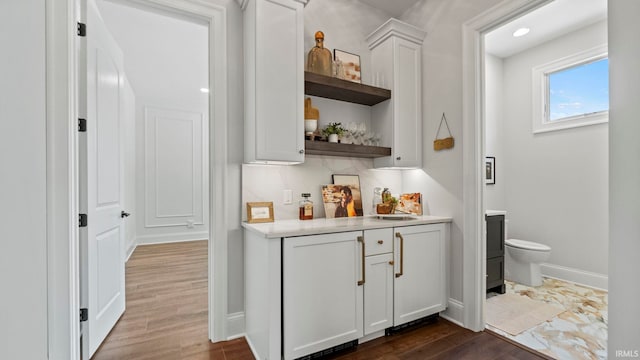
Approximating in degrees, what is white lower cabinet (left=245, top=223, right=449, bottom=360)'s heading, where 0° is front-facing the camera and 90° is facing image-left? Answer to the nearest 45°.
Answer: approximately 315°

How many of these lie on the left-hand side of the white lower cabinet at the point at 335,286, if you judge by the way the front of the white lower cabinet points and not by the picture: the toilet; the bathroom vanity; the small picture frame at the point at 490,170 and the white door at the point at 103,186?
3

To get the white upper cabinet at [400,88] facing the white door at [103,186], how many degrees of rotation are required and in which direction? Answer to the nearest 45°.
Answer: approximately 90° to its right

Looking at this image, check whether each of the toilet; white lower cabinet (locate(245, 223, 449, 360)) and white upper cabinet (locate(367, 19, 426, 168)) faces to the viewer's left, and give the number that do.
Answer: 0

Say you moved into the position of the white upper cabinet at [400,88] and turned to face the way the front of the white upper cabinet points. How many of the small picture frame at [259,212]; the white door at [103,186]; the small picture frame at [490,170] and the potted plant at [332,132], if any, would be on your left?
1

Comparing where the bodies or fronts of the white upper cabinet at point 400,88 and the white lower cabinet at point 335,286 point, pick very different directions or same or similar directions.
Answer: same or similar directions

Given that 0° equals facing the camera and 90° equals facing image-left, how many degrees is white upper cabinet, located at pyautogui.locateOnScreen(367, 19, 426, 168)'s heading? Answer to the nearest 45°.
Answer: approximately 315°

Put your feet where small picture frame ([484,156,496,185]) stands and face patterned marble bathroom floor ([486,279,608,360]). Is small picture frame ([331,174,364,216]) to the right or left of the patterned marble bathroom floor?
right

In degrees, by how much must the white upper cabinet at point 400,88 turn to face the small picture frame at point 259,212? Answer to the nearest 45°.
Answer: approximately 90° to its right

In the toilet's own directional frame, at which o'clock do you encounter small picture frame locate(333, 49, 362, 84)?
The small picture frame is roughly at 3 o'clock from the toilet.
